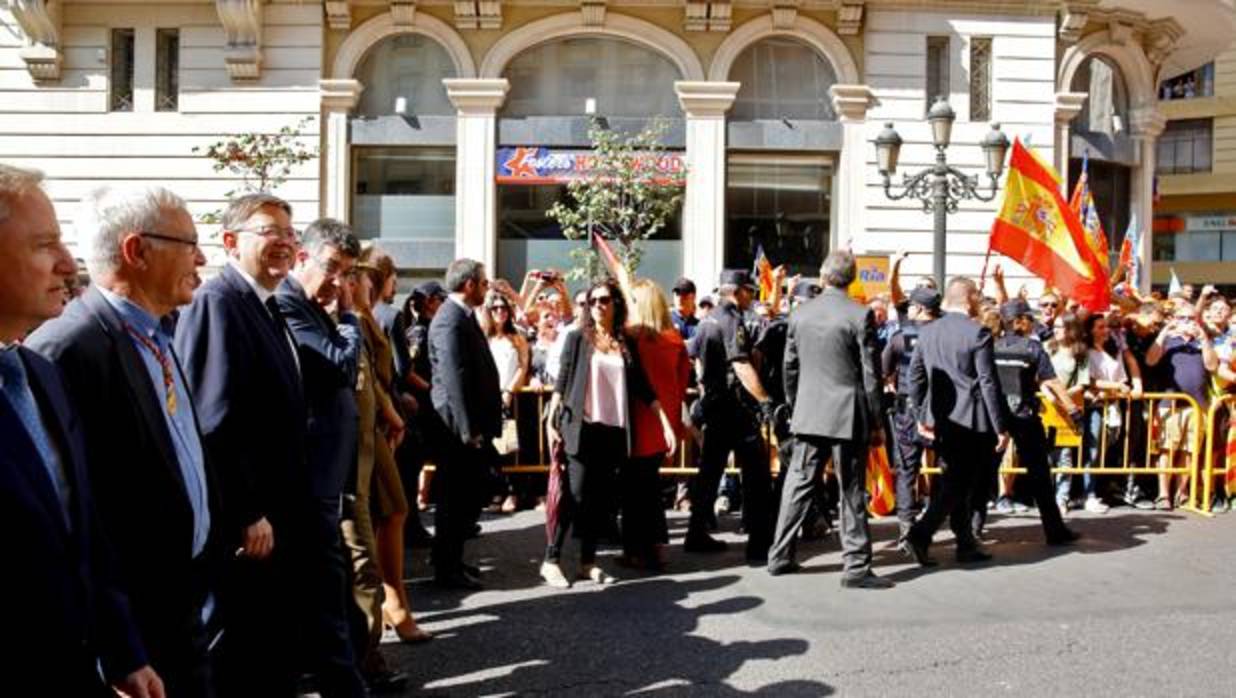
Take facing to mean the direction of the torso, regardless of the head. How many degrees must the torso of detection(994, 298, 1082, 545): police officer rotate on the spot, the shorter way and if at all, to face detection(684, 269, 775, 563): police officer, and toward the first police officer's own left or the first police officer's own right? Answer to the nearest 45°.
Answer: approximately 180°

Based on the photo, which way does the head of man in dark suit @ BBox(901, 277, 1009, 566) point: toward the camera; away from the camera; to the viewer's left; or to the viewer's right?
away from the camera

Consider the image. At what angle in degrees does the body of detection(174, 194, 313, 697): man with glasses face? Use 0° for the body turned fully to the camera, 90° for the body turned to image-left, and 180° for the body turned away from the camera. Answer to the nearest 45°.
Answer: approximately 315°

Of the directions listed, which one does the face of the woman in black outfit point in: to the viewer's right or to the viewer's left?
to the viewer's left

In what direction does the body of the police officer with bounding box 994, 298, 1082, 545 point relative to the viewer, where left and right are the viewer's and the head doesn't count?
facing away from the viewer and to the right of the viewer

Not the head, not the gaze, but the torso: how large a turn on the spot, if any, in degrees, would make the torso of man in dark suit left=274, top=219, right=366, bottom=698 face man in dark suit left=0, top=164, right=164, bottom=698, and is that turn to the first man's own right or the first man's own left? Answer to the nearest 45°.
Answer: approximately 45° to the first man's own right

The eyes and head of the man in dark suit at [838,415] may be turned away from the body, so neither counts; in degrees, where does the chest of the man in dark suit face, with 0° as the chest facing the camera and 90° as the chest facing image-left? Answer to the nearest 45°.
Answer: approximately 225°
